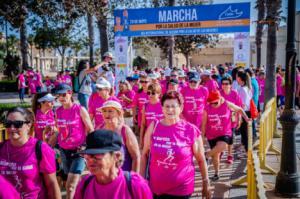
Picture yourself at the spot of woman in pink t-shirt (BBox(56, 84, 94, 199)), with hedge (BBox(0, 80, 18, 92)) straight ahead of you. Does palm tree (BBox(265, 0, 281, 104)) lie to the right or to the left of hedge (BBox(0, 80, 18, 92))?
right

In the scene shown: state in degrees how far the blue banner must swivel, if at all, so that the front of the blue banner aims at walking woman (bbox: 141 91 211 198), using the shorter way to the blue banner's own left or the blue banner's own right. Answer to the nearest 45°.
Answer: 0° — it already faces them

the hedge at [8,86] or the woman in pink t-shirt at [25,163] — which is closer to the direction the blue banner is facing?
the woman in pink t-shirt

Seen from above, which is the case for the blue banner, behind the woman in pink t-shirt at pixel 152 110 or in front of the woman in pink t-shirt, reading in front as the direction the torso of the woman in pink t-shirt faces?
behind

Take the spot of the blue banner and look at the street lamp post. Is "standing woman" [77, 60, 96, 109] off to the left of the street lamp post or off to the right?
right

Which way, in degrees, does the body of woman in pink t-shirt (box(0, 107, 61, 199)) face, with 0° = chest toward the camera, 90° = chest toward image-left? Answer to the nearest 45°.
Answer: approximately 45°

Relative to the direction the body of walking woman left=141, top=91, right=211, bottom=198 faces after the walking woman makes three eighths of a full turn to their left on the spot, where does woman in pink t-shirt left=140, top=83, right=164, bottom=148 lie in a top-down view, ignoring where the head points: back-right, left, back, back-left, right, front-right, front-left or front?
front-left

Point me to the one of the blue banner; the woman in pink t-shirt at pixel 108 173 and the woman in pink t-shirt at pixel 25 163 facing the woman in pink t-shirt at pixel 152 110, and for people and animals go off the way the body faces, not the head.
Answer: the blue banner

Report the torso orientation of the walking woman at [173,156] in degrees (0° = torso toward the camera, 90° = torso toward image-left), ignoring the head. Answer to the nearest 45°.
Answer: approximately 0°

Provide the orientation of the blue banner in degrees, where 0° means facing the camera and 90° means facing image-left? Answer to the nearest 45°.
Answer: approximately 0°

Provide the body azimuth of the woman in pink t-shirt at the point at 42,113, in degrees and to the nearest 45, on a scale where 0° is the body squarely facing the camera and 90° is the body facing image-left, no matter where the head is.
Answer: approximately 315°

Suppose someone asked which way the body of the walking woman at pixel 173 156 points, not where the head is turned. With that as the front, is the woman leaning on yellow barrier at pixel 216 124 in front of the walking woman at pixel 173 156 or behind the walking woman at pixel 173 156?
behind
